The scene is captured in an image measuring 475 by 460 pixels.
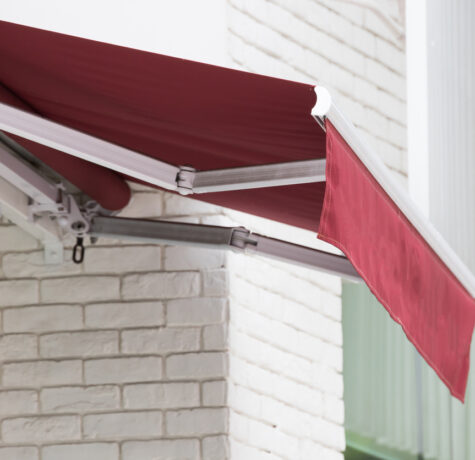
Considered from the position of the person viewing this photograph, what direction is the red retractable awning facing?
facing the viewer and to the right of the viewer
